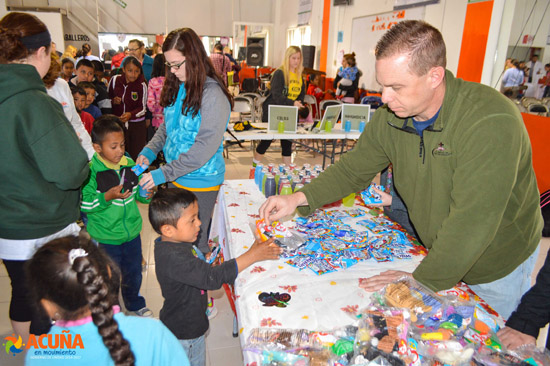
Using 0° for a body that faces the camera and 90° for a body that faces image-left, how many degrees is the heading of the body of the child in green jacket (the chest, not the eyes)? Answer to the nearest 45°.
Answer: approximately 315°

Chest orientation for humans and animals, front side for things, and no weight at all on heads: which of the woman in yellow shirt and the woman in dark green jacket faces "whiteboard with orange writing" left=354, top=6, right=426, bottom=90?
the woman in dark green jacket

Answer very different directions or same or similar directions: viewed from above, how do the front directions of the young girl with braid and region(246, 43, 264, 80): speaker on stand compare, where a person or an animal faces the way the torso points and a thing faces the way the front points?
very different directions

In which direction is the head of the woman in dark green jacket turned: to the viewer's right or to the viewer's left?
to the viewer's right

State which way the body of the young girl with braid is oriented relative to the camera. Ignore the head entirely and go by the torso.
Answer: away from the camera

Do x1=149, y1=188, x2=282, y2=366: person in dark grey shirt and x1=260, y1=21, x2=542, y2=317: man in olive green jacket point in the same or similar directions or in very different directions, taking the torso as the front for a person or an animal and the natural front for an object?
very different directions

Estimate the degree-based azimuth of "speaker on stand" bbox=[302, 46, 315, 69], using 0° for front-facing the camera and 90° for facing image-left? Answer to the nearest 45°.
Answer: approximately 45°

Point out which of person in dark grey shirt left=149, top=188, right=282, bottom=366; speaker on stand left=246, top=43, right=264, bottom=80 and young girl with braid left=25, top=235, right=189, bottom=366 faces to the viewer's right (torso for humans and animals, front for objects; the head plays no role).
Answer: the person in dark grey shirt

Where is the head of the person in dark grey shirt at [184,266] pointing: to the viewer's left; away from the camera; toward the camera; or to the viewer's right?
to the viewer's right

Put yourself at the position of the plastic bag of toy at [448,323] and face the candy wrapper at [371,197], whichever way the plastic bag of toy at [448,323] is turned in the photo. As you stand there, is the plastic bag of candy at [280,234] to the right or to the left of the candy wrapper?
left
